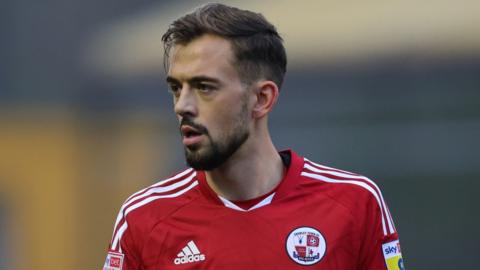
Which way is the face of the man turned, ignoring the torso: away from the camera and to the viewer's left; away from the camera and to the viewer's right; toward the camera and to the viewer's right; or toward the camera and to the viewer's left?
toward the camera and to the viewer's left

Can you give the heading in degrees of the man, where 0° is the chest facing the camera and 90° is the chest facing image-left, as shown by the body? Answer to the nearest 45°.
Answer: approximately 0°
